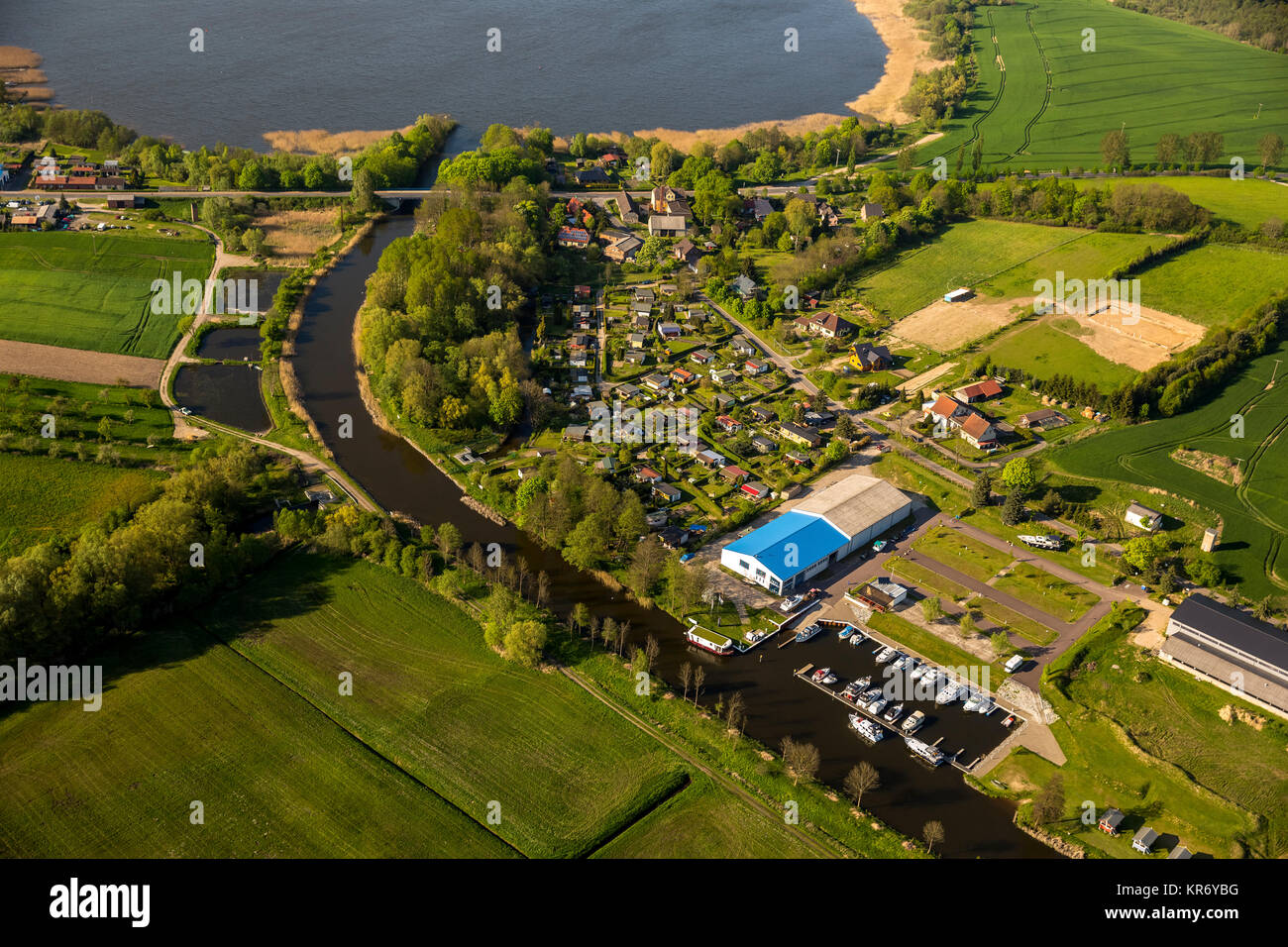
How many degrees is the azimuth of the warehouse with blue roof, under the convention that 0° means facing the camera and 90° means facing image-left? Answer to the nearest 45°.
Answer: approximately 45°

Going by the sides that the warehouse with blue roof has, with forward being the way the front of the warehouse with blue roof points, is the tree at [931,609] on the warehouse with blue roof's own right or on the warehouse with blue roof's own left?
on the warehouse with blue roof's own left

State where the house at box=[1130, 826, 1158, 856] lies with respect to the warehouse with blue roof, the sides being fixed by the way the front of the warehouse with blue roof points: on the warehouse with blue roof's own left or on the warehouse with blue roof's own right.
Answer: on the warehouse with blue roof's own left

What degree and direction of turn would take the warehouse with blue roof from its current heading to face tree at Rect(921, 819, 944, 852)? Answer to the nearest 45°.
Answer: approximately 45° to its left

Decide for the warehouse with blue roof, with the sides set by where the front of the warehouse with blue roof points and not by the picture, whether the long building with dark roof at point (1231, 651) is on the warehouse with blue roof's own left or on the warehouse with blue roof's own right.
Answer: on the warehouse with blue roof's own left
